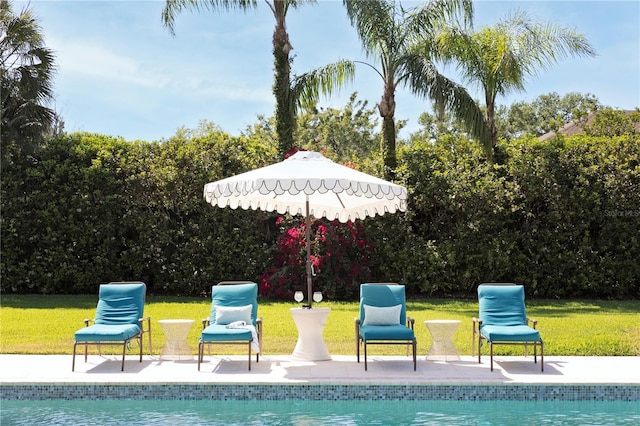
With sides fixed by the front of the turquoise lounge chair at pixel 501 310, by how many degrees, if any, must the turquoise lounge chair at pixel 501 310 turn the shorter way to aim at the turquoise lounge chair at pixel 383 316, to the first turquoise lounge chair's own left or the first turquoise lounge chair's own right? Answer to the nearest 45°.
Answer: approximately 90° to the first turquoise lounge chair's own right

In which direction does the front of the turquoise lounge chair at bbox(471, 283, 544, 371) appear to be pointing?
toward the camera

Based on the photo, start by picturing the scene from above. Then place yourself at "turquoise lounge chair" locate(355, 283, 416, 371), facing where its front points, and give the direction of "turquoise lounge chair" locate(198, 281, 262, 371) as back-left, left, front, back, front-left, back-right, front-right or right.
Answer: right

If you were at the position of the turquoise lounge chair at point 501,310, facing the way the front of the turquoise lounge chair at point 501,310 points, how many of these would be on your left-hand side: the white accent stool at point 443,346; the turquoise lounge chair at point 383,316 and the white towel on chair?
0

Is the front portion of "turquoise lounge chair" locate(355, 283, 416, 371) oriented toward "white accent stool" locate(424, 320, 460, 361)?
no

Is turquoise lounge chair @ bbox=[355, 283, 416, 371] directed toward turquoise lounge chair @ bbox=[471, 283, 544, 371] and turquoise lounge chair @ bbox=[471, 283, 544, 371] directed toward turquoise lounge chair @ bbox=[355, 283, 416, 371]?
no

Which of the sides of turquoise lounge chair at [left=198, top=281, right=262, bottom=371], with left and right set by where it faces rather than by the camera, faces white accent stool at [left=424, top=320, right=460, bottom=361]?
left

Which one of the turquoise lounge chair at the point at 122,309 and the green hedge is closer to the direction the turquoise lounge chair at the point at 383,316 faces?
the turquoise lounge chair

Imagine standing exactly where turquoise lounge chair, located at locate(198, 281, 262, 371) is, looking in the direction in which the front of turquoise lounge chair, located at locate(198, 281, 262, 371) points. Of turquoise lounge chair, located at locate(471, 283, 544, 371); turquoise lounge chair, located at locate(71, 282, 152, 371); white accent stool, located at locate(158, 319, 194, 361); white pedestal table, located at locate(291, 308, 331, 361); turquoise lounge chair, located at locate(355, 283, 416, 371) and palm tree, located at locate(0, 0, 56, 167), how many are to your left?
3

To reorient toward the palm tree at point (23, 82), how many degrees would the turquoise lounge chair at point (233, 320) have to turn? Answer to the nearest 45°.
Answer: approximately 135° to its right

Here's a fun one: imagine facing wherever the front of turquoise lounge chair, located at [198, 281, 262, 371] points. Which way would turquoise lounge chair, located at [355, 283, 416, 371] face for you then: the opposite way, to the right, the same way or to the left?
the same way

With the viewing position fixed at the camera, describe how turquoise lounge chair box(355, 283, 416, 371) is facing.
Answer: facing the viewer

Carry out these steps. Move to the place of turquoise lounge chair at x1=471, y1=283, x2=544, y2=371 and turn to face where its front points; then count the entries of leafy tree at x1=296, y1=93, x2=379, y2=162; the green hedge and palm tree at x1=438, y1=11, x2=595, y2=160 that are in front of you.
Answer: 0

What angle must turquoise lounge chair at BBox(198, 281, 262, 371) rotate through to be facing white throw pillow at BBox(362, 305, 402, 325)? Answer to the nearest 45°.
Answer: approximately 90° to its left

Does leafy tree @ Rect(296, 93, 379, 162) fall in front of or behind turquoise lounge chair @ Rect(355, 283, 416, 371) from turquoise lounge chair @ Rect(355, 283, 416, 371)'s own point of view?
behind

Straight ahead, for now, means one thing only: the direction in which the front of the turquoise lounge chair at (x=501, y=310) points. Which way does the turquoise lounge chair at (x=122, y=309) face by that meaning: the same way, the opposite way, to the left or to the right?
the same way

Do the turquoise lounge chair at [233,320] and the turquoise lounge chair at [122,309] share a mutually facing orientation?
no

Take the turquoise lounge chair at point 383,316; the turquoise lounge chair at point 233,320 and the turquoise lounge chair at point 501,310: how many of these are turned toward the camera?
3

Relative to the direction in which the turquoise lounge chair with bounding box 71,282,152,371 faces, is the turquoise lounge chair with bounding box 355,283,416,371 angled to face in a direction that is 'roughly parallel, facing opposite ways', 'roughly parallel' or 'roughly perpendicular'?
roughly parallel

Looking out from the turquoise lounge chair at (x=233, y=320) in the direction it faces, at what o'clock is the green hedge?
The green hedge is roughly at 7 o'clock from the turquoise lounge chair.

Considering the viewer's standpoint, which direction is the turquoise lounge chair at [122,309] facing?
facing the viewer and to the left of the viewer

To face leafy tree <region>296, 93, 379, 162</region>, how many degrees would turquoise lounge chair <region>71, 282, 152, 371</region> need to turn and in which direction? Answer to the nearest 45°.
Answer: approximately 180°

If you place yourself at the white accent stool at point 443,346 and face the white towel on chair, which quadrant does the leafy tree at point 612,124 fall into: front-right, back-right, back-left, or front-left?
back-right

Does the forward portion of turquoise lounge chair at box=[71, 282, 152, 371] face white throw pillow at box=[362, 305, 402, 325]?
no
